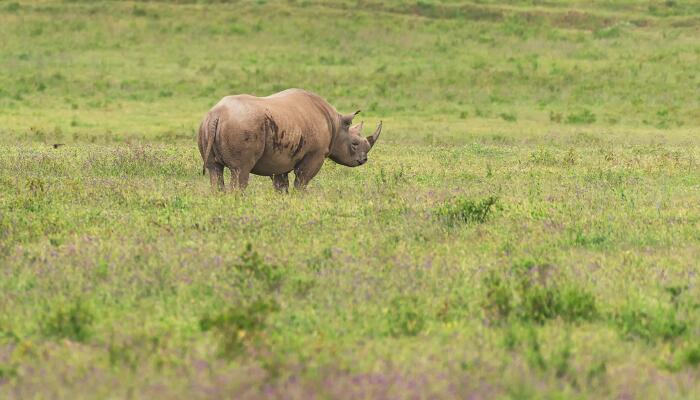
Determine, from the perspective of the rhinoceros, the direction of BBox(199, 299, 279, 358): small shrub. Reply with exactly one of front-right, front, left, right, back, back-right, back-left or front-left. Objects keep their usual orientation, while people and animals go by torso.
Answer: back-right

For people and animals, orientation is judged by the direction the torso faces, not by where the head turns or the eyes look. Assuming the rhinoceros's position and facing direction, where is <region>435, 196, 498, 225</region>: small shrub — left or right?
on its right

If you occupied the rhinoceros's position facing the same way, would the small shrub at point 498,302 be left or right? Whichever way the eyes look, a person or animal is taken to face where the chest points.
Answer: on its right

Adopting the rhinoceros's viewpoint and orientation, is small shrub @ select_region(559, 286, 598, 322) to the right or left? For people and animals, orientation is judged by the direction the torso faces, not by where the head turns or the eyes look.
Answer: on its right

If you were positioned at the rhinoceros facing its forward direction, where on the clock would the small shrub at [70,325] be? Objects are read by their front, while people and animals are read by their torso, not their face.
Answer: The small shrub is roughly at 5 o'clock from the rhinoceros.

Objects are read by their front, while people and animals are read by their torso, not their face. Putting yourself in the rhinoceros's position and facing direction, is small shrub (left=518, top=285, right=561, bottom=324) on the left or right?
on its right

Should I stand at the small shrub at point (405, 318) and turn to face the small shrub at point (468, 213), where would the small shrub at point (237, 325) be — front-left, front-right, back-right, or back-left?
back-left

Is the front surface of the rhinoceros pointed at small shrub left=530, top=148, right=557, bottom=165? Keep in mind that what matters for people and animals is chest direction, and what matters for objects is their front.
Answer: yes

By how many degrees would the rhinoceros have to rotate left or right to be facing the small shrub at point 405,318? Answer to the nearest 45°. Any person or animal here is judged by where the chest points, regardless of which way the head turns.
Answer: approximately 135° to its right

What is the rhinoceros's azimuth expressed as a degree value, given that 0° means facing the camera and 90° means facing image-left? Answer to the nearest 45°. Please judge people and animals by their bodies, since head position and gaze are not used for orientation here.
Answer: approximately 225°
